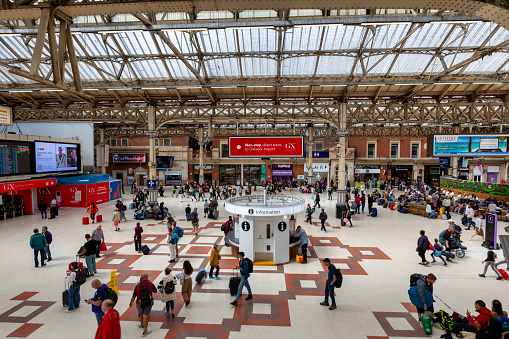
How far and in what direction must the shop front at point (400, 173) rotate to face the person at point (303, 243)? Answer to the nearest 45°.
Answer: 0° — it already faces them

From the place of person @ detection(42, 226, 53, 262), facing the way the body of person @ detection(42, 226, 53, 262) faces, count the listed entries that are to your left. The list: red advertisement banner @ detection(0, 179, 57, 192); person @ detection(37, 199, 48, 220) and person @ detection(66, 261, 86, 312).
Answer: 1

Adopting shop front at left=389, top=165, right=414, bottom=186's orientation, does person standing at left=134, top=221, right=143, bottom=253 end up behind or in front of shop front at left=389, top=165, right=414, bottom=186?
in front

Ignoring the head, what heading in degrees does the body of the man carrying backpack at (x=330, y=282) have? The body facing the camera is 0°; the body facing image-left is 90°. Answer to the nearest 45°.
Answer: approximately 90°

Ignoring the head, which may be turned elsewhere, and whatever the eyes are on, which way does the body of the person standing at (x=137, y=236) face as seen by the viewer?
away from the camera

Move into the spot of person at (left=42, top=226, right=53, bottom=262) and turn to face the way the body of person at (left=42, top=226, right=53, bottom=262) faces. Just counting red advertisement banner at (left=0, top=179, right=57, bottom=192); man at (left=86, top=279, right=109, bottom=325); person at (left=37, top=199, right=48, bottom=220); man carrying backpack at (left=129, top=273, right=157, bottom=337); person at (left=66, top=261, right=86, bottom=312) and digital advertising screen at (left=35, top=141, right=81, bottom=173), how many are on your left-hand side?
3

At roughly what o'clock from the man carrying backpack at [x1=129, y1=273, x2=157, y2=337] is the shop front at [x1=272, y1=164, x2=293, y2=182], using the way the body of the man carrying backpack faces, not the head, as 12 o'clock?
The shop front is roughly at 1 o'clock from the man carrying backpack.

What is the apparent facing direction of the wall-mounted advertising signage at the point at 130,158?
toward the camera

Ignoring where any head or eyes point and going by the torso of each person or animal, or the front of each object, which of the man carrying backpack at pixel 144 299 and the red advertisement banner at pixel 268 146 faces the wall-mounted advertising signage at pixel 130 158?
the man carrying backpack

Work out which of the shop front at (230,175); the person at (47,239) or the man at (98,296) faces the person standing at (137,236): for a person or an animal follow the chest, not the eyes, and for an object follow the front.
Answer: the shop front

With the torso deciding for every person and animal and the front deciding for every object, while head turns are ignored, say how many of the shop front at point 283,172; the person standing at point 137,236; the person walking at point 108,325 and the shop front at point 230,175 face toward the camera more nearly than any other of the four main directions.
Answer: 2

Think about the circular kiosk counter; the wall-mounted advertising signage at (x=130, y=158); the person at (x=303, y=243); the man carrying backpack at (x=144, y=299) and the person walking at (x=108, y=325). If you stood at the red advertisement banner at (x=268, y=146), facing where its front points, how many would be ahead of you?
4

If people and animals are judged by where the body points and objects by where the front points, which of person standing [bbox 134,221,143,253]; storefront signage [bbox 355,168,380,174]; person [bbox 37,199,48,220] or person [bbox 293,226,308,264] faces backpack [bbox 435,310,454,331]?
the storefront signage
